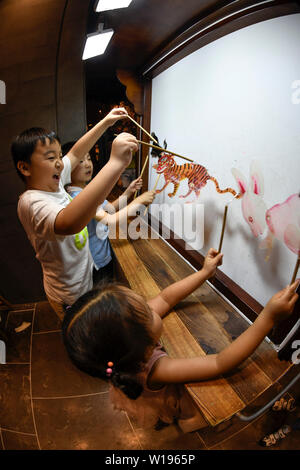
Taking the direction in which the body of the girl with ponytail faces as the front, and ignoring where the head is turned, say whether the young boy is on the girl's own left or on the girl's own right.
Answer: on the girl's own left

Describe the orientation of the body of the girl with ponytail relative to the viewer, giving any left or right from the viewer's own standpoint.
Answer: facing away from the viewer and to the right of the viewer

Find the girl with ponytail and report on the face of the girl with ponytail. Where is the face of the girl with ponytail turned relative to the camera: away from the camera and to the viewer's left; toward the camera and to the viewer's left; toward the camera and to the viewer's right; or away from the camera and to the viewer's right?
away from the camera and to the viewer's right
